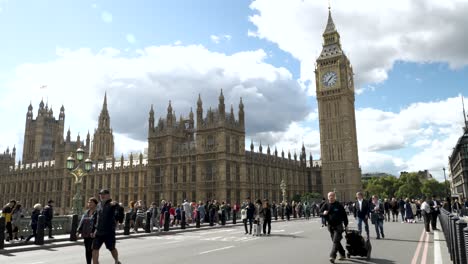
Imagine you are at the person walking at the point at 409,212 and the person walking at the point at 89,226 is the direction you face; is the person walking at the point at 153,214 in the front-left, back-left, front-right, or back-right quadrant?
front-right

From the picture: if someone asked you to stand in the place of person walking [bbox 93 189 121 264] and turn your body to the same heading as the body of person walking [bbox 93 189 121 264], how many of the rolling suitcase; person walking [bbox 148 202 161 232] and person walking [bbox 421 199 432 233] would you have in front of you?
0

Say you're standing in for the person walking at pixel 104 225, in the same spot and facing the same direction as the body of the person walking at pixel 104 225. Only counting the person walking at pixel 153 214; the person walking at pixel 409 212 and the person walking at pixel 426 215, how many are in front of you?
0

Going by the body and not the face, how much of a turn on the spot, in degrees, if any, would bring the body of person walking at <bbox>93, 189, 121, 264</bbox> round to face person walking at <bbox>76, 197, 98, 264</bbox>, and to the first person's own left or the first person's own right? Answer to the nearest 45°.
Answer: approximately 90° to the first person's own right

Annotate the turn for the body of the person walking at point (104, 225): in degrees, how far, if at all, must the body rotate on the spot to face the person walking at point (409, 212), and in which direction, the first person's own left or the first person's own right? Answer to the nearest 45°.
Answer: approximately 180°

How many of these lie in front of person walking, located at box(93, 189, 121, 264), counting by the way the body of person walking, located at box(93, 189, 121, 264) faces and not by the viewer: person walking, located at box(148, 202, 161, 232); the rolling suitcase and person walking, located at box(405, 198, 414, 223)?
0

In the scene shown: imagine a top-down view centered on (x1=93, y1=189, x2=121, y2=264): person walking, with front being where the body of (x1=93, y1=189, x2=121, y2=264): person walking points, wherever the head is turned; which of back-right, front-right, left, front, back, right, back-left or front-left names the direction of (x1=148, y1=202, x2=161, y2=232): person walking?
back-right

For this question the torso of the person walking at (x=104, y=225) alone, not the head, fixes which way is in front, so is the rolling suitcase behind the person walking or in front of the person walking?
behind

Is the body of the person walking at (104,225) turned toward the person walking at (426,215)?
no

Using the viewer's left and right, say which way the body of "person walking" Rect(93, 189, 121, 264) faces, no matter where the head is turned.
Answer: facing the viewer and to the left of the viewer

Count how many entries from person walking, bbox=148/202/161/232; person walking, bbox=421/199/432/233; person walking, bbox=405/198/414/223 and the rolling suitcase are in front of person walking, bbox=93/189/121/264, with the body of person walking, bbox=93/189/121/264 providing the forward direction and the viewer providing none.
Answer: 0

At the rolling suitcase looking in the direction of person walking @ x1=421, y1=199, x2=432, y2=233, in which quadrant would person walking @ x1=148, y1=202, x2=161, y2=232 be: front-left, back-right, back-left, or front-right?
front-left
